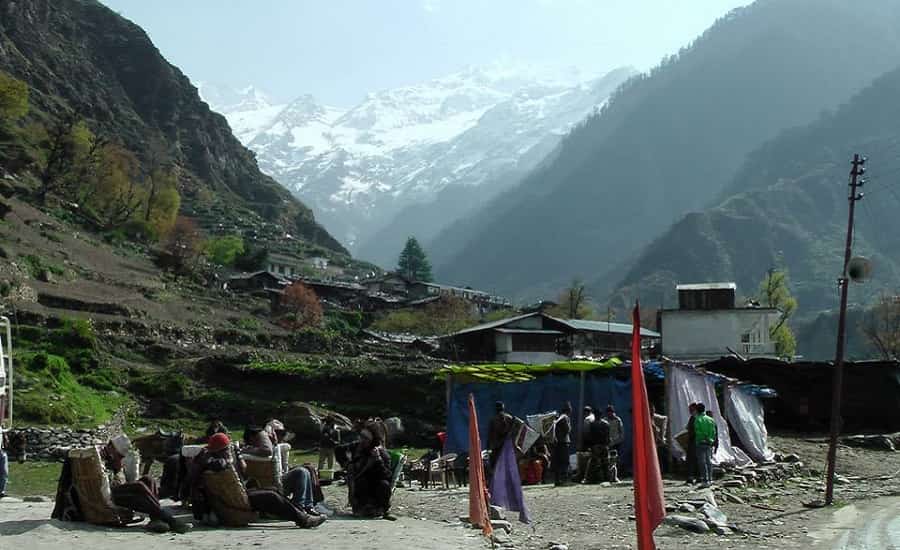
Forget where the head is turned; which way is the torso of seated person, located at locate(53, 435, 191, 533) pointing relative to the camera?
to the viewer's right

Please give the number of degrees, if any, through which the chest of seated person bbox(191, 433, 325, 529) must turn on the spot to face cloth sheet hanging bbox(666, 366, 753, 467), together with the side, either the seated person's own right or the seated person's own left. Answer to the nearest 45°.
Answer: approximately 45° to the seated person's own left
